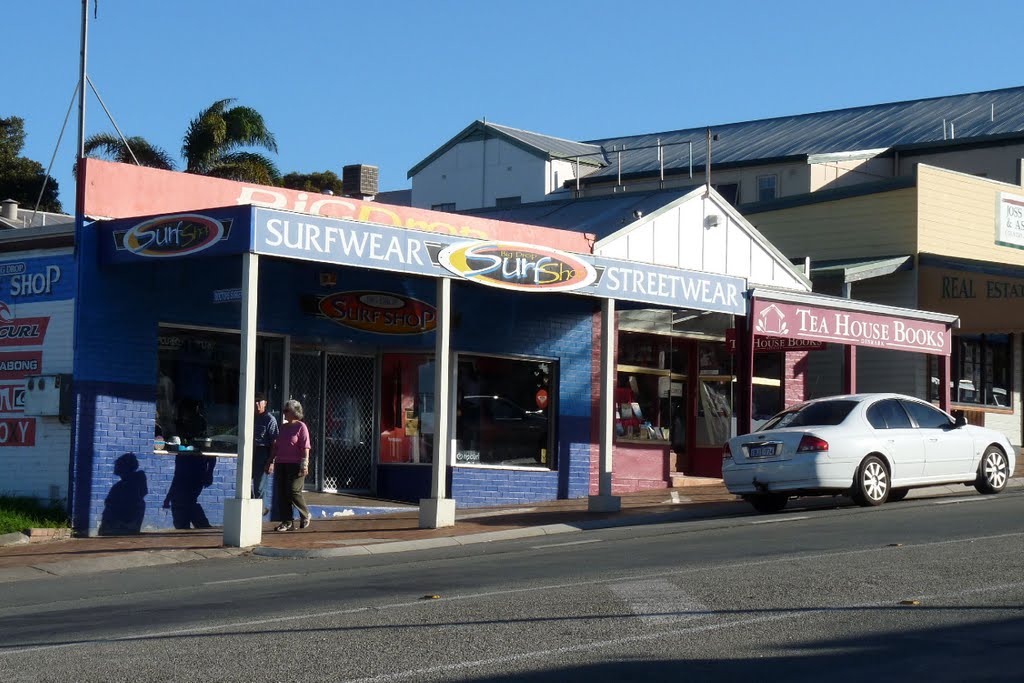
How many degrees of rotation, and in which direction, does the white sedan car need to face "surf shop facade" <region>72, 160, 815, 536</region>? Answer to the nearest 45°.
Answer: approximately 135° to its left

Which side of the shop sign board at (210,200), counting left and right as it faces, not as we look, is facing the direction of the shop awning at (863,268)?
left

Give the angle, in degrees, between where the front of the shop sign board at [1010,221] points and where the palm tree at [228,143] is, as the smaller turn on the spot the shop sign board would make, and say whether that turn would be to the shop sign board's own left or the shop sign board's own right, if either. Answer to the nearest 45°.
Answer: approximately 135° to the shop sign board's own right

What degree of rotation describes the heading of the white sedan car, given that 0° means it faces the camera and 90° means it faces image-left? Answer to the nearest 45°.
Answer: approximately 225°

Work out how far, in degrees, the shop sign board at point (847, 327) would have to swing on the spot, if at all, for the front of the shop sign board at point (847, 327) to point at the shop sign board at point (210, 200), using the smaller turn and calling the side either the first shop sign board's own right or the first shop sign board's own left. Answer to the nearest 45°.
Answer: approximately 90° to the first shop sign board's own right

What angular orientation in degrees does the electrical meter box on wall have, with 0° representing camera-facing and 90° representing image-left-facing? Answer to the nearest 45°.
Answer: approximately 45°

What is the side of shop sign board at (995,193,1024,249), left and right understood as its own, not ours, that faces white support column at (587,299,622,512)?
right

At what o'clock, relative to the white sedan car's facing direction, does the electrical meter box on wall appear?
The electrical meter box on wall is roughly at 7 o'clock from the white sedan car.

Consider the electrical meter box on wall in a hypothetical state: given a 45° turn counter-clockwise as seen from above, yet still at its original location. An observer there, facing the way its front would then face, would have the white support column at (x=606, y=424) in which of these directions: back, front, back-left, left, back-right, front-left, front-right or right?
left
